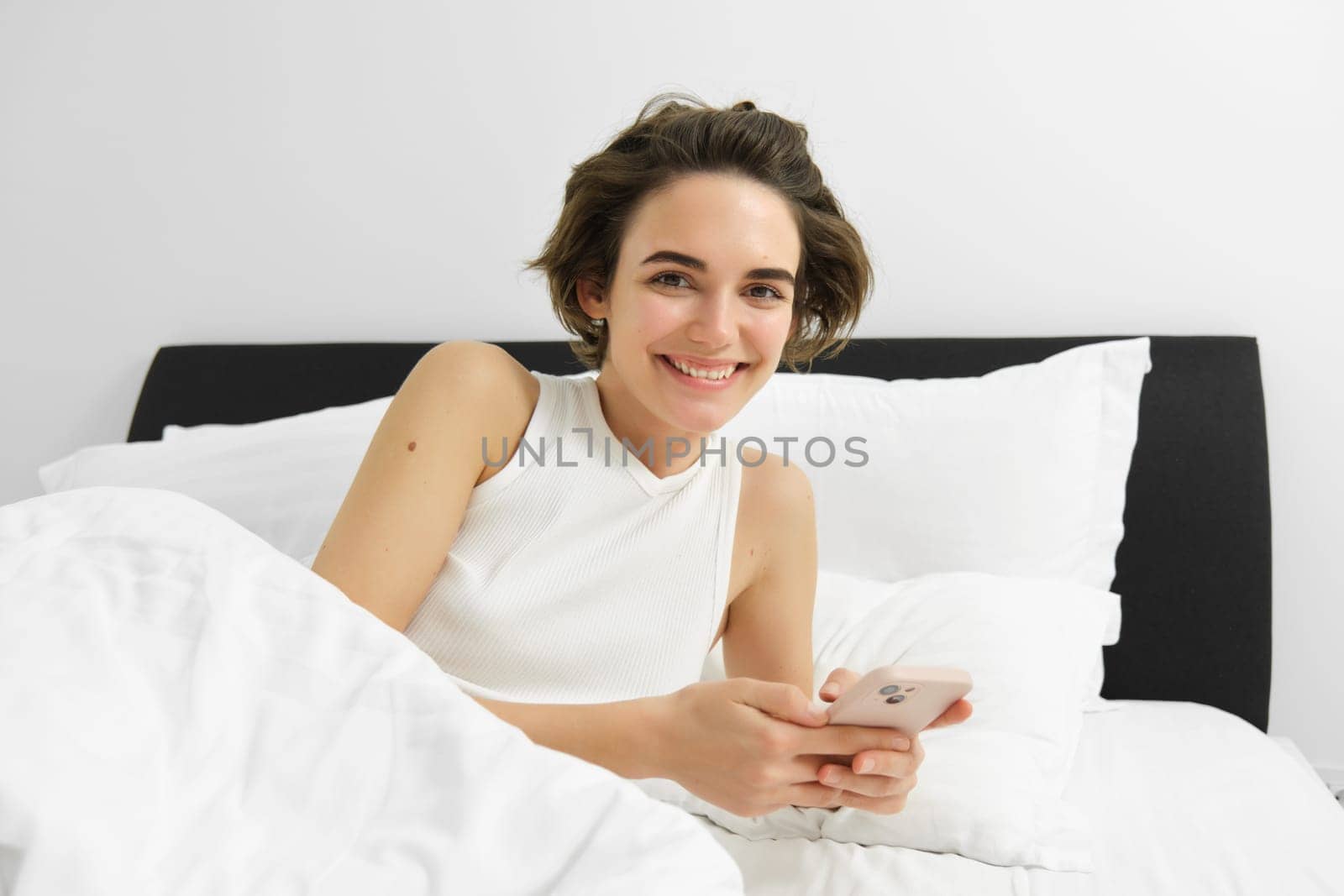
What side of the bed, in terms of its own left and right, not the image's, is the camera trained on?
front
